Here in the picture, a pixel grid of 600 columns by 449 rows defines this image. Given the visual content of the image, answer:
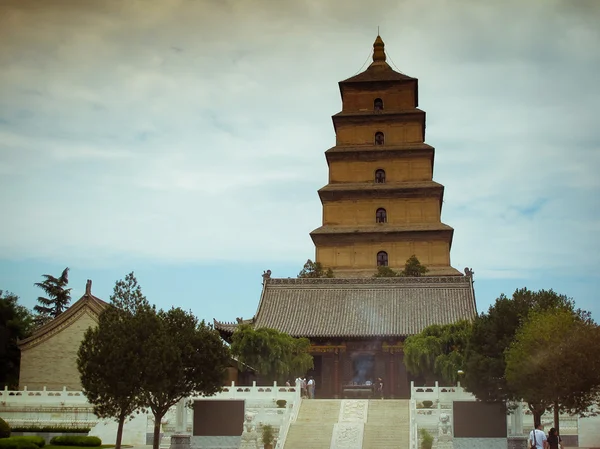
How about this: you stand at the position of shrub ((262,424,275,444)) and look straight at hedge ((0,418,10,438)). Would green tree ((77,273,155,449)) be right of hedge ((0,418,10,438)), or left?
left

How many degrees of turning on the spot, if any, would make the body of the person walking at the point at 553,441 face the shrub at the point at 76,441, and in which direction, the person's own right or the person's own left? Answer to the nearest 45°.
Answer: approximately 90° to the person's own left

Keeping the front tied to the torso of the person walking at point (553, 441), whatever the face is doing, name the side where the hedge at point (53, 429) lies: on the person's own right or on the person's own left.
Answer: on the person's own left

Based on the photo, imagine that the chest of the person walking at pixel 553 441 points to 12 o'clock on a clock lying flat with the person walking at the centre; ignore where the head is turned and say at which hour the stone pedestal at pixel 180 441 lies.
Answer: The stone pedestal is roughly at 10 o'clock from the person walking.

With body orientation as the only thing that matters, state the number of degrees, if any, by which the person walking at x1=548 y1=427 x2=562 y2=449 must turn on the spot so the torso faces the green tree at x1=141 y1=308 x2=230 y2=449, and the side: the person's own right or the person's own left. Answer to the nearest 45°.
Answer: approximately 90° to the person's own left

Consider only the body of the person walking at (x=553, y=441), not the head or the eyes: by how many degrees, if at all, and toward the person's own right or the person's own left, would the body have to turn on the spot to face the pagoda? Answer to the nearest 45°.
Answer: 0° — they already face it

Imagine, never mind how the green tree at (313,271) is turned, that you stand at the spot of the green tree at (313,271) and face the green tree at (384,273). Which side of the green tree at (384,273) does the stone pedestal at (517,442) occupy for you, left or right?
right

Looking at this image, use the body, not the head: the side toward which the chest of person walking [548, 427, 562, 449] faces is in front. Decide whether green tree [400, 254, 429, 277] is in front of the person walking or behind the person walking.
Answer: in front

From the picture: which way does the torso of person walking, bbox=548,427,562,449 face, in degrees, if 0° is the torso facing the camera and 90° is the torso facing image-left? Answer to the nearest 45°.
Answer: approximately 180°

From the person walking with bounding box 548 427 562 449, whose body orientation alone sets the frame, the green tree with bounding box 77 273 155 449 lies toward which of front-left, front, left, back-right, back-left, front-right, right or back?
left

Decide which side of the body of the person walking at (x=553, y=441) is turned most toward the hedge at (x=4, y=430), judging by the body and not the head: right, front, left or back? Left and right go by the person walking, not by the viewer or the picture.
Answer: left

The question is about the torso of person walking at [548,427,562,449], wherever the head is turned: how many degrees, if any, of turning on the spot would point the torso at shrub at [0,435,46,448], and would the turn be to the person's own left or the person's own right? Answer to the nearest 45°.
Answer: approximately 90° to the person's own left

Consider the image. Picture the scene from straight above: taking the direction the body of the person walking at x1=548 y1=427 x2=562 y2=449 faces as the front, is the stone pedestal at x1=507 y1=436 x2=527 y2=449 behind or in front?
in front

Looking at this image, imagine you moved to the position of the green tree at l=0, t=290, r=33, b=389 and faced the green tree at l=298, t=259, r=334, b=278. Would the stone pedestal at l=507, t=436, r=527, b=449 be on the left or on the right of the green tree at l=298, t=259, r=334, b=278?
right
